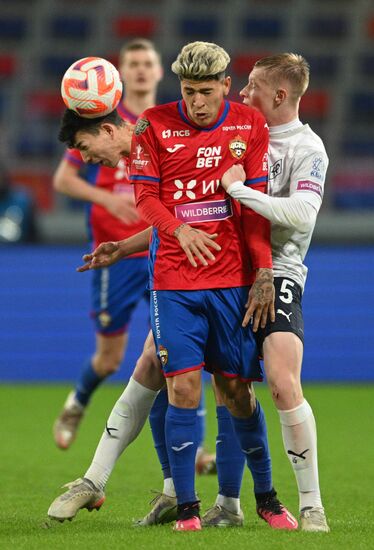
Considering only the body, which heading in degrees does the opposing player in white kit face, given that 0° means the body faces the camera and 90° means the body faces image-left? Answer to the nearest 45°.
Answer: approximately 45°

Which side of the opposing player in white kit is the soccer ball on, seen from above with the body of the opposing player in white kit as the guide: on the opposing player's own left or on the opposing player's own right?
on the opposing player's own right

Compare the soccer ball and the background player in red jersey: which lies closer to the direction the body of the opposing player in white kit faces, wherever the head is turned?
the soccer ball

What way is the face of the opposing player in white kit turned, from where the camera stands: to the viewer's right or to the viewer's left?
to the viewer's left

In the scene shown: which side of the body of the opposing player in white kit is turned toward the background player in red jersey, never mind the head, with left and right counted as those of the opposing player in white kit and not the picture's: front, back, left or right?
right
